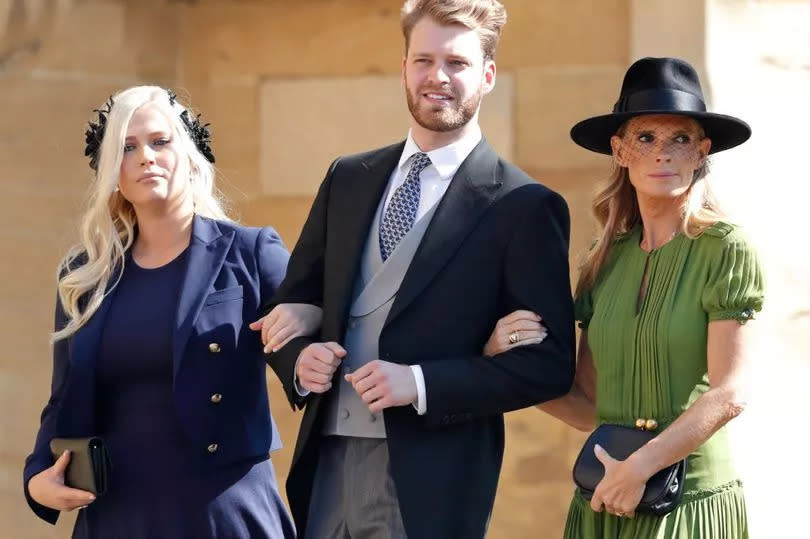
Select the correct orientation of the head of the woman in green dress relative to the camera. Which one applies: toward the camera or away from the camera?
toward the camera

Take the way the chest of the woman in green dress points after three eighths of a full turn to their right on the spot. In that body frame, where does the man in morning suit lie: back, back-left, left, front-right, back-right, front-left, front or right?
left

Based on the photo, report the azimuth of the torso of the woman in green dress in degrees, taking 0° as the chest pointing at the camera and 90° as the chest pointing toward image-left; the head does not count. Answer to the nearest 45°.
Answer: approximately 45°

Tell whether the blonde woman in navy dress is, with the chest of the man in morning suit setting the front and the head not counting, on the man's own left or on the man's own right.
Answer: on the man's own right
